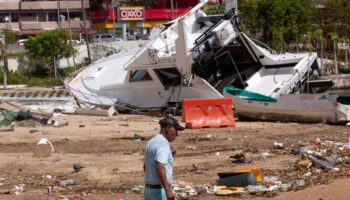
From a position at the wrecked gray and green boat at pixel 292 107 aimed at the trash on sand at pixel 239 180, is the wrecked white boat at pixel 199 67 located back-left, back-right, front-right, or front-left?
back-right

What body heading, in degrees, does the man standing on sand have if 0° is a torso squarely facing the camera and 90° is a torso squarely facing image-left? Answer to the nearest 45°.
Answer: approximately 270°
